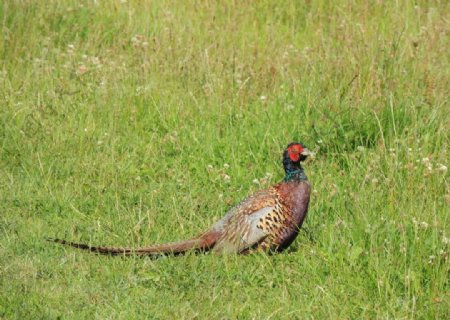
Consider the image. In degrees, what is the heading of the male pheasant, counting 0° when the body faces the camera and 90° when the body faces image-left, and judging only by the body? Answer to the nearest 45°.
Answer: approximately 270°
